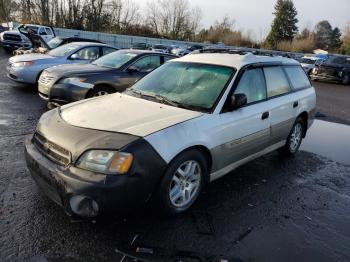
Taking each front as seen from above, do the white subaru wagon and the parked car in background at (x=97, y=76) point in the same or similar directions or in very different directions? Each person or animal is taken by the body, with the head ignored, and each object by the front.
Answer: same or similar directions

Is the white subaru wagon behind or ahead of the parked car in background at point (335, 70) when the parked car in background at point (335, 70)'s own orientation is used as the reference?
ahead

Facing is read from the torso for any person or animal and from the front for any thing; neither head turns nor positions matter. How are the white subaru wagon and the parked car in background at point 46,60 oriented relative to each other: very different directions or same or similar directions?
same or similar directions

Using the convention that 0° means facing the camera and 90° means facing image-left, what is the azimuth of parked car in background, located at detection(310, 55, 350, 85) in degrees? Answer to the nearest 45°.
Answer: approximately 45°

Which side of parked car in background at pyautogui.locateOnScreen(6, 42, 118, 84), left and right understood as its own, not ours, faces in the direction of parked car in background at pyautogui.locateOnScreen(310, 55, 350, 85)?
back

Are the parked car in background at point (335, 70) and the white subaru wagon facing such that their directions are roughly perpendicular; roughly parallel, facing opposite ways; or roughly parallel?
roughly parallel

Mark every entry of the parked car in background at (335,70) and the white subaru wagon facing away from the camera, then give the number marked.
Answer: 0

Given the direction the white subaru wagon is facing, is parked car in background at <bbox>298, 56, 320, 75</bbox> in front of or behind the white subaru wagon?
behind

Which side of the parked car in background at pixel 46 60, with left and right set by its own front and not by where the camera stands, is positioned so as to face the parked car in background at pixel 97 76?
left

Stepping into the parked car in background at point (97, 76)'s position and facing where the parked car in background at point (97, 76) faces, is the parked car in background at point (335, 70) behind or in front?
behind

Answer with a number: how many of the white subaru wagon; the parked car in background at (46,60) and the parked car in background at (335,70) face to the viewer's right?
0

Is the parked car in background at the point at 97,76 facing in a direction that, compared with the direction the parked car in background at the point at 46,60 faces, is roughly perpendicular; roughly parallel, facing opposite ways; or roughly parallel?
roughly parallel

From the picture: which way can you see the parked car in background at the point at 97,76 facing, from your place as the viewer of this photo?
facing the viewer and to the left of the viewer

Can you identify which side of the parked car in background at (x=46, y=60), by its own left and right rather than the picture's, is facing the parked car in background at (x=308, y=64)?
back

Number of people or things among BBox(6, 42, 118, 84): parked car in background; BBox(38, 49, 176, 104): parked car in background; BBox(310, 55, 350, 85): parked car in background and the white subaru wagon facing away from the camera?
0

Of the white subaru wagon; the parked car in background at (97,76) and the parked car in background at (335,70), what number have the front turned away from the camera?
0

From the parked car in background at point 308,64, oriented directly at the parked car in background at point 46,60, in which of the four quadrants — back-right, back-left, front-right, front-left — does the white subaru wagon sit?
front-left

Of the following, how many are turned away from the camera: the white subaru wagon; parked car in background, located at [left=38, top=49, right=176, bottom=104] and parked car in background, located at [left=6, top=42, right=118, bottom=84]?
0

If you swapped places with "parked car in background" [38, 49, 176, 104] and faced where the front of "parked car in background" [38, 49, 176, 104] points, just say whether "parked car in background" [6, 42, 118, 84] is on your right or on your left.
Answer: on your right
